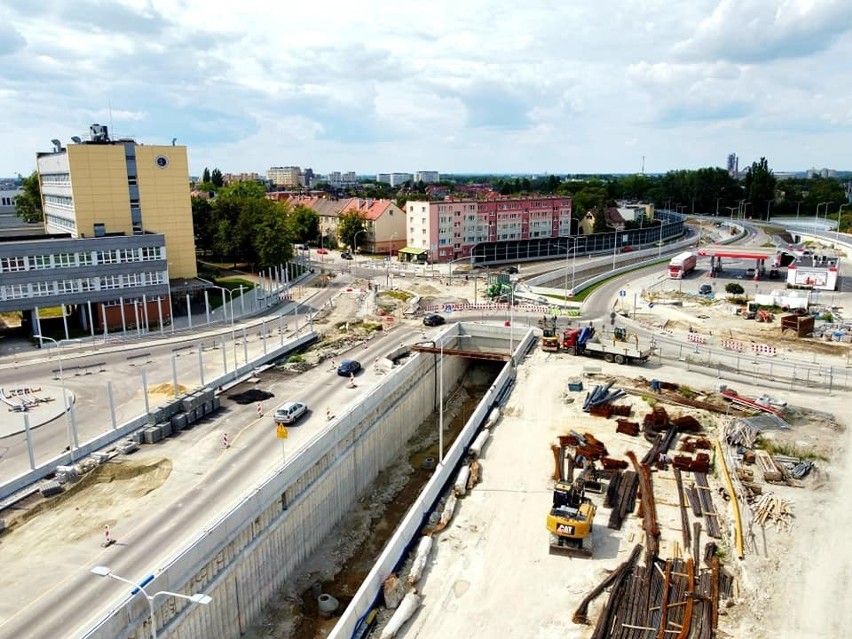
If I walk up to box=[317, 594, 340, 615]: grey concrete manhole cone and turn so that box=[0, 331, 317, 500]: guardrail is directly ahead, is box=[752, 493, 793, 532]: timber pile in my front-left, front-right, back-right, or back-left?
back-right

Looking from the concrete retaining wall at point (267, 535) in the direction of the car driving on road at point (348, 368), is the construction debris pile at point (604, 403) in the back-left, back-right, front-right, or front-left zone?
front-right

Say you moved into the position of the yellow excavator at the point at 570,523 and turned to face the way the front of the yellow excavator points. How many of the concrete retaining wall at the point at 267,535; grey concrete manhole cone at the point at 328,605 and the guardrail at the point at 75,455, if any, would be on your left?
3

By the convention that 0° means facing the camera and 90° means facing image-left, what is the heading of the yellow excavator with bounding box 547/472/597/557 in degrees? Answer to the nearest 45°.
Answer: approximately 180°

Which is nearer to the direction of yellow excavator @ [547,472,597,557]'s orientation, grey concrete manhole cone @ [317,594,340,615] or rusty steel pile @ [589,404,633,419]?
the rusty steel pile

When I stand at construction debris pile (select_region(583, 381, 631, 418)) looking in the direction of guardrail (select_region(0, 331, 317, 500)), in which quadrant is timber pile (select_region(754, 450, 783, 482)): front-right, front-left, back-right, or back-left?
back-left

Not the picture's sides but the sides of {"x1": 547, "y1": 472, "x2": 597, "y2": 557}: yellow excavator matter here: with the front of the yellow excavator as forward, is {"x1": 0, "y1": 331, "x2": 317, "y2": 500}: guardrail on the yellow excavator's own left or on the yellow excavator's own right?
on the yellow excavator's own left

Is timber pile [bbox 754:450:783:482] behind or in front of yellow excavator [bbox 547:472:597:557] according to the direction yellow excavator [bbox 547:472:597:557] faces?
in front

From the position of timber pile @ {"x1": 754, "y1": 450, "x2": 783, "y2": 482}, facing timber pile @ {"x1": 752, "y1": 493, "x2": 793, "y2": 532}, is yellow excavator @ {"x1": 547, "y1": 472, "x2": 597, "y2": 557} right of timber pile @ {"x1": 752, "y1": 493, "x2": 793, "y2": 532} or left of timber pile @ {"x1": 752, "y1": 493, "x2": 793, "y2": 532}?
right

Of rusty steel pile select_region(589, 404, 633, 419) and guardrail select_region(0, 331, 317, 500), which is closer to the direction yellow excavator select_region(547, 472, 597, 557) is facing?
the rusty steel pile

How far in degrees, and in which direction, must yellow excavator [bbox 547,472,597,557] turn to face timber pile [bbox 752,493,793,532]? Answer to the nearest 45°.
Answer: approximately 45° to its right

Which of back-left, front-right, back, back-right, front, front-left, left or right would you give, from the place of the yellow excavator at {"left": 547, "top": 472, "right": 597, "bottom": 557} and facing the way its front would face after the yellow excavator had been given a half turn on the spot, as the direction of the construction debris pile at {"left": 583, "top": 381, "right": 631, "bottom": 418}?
back

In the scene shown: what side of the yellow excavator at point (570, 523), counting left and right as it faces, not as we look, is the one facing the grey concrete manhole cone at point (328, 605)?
left

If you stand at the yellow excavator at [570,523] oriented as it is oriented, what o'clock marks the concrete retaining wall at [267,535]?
The concrete retaining wall is roughly at 9 o'clock from the yellow excavator.

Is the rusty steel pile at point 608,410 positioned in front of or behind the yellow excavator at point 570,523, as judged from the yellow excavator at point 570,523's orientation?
in front

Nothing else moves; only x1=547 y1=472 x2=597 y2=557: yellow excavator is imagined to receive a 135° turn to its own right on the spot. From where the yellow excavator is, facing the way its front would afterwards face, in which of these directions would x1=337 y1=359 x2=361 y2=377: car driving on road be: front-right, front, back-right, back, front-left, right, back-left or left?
back
